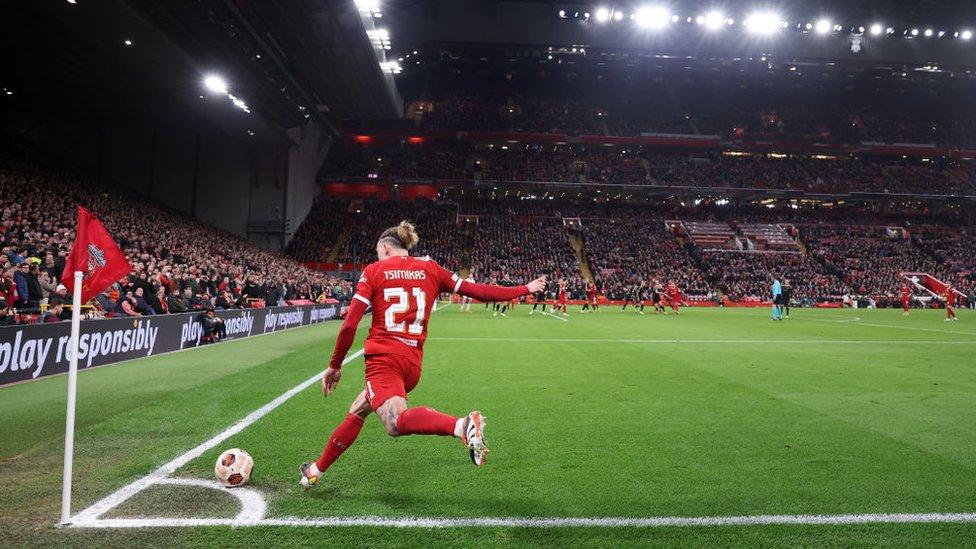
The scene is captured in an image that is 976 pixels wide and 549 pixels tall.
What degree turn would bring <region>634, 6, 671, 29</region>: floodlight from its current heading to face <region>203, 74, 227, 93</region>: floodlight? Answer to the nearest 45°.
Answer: approximately 45° to its right

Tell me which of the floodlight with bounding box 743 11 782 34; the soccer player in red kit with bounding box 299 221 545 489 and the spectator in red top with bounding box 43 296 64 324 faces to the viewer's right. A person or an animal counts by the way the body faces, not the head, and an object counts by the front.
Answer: the spectator in red top

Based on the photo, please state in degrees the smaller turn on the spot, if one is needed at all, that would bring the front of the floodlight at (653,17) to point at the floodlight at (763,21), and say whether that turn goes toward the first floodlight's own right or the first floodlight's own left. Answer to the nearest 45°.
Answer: approximately 90° to the first floodlight's own left

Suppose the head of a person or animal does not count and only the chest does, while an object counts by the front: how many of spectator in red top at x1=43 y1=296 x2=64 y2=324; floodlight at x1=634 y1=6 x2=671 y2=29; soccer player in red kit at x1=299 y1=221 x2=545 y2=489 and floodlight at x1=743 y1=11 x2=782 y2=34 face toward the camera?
2

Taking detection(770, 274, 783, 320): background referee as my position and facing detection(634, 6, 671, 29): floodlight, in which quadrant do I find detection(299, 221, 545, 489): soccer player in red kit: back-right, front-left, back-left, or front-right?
back-left

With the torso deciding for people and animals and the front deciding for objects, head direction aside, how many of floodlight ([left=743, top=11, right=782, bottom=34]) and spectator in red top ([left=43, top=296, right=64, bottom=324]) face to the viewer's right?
1

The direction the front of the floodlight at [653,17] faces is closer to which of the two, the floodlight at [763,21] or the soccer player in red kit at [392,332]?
the soccer player in red kit

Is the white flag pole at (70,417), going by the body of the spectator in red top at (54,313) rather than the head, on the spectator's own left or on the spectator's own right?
on the spectator's own right
